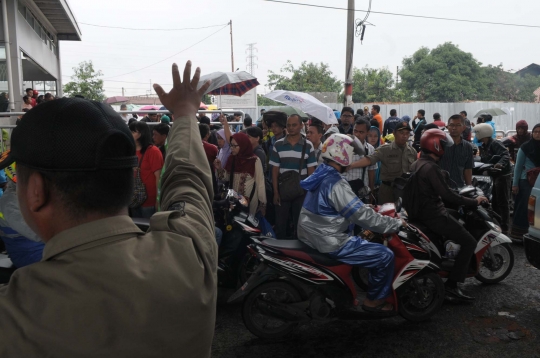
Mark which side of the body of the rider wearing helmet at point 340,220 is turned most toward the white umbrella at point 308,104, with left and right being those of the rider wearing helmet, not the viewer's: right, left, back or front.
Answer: left

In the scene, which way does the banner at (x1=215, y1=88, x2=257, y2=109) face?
toward the camera

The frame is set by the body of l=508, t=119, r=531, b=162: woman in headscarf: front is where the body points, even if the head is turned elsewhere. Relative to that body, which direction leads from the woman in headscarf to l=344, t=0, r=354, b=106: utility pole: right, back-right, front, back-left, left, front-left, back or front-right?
right

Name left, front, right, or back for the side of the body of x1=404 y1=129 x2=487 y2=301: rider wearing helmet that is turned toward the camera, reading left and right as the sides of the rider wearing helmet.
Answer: right

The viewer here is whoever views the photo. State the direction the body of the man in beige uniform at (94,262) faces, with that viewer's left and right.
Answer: facing away from the viewer and to the left of the viewer

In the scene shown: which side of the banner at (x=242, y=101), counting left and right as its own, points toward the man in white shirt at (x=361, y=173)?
front

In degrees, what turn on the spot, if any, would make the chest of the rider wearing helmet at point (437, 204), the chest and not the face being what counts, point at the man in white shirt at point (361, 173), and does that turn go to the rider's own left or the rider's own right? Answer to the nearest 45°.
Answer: approximately 135° to the rider's own left

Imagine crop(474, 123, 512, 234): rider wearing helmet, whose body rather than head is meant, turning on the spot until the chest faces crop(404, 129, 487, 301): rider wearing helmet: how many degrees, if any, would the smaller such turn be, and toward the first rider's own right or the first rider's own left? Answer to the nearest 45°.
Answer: approximately 45° to the first rider's own left

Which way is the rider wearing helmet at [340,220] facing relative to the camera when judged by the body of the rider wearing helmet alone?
to the viewer's right

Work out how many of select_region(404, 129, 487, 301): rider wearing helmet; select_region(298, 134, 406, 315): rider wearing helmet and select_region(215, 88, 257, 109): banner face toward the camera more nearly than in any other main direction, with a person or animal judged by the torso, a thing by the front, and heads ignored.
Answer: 1

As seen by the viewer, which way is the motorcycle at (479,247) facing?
to the viewer's right

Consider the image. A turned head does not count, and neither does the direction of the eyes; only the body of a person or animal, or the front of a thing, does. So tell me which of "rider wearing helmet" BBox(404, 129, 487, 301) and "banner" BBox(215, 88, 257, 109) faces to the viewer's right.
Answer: the rider wearing helmet

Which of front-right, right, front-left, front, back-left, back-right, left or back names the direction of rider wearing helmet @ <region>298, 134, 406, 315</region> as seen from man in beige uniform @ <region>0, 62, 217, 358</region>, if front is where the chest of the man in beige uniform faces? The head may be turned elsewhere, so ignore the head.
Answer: right

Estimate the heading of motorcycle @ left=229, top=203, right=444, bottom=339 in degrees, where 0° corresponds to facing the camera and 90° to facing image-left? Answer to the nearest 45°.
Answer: approximately 270°

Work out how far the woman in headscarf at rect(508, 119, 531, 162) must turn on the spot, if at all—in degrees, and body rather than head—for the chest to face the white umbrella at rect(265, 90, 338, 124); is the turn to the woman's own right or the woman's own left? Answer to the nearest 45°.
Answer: approximately 45° to the woman's own right

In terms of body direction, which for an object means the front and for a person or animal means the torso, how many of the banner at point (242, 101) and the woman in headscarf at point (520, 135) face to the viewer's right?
0
